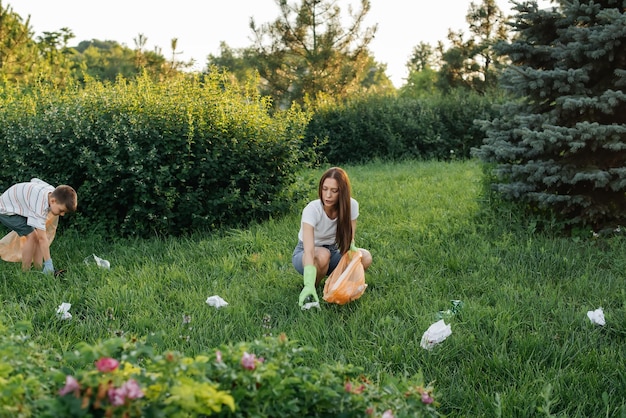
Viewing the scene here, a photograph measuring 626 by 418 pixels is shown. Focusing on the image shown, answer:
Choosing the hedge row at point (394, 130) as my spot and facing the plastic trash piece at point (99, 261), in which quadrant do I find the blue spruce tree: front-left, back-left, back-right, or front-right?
front-left

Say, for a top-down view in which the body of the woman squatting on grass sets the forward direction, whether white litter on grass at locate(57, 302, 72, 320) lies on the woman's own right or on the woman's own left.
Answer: on the woman's own right

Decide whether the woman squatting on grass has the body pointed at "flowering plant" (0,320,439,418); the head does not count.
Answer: yes

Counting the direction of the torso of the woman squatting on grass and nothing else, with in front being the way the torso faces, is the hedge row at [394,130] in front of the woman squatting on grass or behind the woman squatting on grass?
behind

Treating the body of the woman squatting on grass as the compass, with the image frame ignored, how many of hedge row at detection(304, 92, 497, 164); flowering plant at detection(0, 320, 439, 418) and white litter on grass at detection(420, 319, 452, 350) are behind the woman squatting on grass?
1

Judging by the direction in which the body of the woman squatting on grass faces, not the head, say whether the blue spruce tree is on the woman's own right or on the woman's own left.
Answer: on the woman's own left

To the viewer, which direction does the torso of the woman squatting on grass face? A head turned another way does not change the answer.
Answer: toward the camera

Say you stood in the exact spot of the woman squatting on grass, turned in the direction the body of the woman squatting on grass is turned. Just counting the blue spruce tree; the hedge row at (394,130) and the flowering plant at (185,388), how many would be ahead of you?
1

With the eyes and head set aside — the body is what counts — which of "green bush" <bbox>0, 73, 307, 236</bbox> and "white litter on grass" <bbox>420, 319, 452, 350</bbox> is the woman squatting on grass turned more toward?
the white litter on grass

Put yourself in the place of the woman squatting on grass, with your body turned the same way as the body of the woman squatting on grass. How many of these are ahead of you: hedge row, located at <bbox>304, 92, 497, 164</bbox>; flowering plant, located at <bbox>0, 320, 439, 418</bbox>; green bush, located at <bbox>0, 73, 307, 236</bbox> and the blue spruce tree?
1

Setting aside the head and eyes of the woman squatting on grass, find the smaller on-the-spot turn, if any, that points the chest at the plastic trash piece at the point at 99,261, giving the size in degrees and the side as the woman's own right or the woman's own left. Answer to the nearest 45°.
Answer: approximately 90° to the woman's own right

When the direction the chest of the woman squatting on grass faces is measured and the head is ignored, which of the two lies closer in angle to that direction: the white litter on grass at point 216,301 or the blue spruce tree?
the white litter on grass

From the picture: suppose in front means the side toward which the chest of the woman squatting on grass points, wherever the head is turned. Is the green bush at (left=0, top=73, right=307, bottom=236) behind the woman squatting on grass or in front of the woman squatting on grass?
behind
